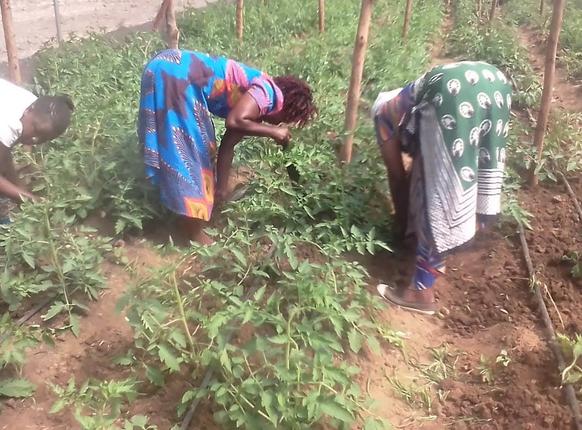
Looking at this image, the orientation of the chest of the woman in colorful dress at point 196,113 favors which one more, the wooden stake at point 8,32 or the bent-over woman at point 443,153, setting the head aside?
the bent-over woman

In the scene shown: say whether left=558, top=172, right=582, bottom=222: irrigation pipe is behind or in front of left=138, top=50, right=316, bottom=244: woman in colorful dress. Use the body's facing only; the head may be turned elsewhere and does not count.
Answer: in front

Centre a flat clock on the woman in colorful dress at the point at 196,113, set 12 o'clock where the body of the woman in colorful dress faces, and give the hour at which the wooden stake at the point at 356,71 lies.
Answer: The wooden stake is roughly at 11 o'clock from the woman in colorful dress.

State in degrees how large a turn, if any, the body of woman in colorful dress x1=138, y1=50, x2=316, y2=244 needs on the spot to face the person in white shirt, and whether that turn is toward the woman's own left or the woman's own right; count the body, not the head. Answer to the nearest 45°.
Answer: approximately 180°

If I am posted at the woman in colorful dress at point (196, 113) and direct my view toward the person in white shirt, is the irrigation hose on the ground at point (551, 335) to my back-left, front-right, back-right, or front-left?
back-left

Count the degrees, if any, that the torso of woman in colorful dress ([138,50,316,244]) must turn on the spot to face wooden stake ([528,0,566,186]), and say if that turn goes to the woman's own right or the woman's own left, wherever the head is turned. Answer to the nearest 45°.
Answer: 0° — they already face it

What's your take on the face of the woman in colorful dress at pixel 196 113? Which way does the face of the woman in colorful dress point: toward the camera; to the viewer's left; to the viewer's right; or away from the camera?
to the viewer's right

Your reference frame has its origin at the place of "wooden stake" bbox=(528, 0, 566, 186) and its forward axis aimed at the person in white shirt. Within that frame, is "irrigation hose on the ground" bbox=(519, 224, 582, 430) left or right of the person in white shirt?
left

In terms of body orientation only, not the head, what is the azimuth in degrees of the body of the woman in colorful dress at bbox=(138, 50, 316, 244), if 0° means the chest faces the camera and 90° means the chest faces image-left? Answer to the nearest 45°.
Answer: approximately 270°
